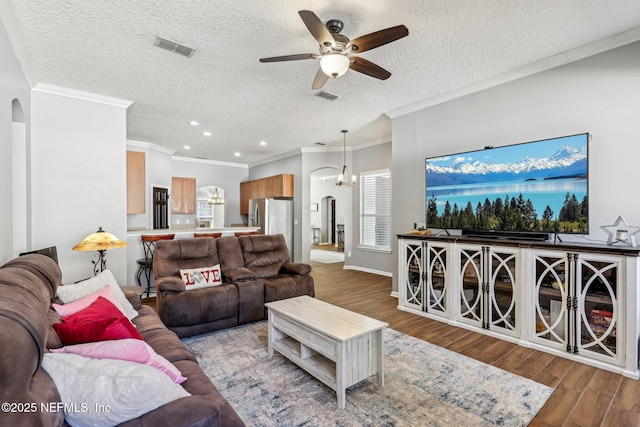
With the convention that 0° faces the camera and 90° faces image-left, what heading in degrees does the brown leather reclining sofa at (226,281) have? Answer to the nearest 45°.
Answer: approximately 315°

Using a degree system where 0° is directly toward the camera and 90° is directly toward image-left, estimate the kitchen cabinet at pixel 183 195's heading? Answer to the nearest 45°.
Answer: approximately 0°

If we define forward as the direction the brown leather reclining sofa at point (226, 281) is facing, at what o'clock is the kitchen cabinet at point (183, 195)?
The kitchen cabinet is roughly at 7 o'clock from the brown leather reclining sofa.

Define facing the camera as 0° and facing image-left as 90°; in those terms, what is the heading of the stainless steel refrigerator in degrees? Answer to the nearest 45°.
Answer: approximately 45°

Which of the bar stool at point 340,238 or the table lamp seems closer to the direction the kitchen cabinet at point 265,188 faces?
the table lamp

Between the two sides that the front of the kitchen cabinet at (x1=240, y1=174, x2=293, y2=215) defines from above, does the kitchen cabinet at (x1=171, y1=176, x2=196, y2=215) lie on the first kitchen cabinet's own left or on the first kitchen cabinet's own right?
on the first kitchen cabinet's own right

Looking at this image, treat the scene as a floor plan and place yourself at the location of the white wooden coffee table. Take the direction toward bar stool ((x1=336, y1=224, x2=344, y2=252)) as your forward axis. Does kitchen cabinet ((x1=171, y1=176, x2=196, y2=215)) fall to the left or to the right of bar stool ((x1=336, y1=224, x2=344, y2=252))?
left

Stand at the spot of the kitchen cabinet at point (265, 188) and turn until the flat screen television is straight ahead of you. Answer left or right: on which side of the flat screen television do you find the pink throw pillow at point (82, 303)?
right

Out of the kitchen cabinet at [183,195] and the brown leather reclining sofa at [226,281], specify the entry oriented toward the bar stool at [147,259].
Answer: the kitchen cabinet
